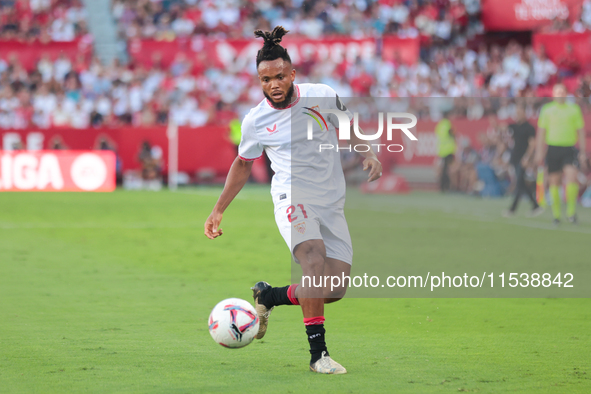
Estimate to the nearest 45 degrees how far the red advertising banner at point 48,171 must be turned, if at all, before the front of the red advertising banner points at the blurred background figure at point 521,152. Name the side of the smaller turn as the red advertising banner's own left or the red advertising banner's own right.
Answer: approximately 45° to the red advertising banner's own left

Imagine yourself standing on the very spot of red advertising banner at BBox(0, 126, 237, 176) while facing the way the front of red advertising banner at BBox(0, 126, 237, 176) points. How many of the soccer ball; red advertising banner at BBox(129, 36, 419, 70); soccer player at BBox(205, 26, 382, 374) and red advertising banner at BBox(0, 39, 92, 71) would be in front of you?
2

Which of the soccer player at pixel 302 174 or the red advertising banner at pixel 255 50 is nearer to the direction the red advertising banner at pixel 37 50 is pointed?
the soccer player

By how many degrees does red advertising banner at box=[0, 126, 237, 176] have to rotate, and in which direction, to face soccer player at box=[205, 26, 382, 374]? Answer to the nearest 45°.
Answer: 0° — it already faces them

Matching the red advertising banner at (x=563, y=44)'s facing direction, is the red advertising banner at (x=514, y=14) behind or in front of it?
behind

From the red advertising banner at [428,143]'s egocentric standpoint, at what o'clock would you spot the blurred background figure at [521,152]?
The blurred background figure is roughly at 11 o'clock from the red advertising banner.

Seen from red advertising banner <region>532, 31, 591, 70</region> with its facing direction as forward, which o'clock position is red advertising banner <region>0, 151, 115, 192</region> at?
red advertising banner <region>0, 151, 115, 192</region> is roughly at 2 o'clock from red advertising banner <region>532, 31, 591, 70</region>.

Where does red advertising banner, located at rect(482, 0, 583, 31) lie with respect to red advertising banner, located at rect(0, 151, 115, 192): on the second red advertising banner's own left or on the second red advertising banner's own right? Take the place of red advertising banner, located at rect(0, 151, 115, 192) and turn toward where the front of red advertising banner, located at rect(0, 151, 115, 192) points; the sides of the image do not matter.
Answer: on the second red advertising banner's own left

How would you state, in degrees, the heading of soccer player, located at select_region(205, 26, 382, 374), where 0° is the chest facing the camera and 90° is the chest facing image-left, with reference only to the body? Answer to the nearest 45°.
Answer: approximately 0°

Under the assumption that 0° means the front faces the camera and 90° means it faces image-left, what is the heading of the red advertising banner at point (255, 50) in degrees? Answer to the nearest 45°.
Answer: approximately 0°

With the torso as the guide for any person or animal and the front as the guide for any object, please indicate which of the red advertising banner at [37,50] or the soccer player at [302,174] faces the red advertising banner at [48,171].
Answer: the red advertising banner at [37,50]

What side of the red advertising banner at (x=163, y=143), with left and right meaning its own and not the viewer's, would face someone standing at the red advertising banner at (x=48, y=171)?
right
